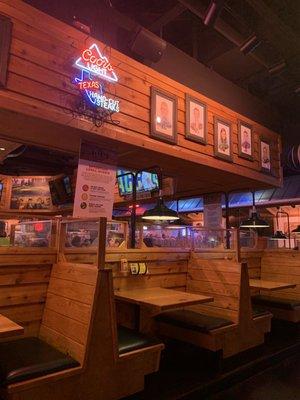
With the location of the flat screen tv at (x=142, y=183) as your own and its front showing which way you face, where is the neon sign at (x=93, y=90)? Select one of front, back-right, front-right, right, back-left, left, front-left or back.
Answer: front

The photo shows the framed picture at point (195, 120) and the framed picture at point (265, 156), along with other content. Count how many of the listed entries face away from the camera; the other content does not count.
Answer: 0

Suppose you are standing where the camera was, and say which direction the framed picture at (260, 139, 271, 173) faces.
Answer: facing the viewer and to the right of the viewer

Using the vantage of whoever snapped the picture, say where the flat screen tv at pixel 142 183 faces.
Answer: facing the viewer

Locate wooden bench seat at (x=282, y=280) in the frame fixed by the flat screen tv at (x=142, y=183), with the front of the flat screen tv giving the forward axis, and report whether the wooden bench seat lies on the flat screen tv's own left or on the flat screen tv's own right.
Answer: on the flat screen tv's own left

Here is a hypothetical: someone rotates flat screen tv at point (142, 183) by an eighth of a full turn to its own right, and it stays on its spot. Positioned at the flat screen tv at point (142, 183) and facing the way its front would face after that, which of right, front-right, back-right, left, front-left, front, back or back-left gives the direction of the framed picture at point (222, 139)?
left

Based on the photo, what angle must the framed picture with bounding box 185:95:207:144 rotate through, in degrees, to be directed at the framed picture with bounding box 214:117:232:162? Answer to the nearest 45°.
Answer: approximately 90° to its left

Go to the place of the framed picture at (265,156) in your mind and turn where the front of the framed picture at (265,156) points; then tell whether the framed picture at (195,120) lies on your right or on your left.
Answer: on your right

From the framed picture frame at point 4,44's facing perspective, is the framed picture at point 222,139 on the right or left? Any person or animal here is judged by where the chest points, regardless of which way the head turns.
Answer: on its left

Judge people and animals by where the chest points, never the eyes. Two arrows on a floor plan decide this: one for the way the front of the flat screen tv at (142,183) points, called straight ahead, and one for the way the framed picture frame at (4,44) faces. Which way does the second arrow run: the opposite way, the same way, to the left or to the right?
to the left

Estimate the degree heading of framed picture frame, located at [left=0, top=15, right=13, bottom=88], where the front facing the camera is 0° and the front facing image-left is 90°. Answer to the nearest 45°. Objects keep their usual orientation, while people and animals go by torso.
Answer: approximately 315°
